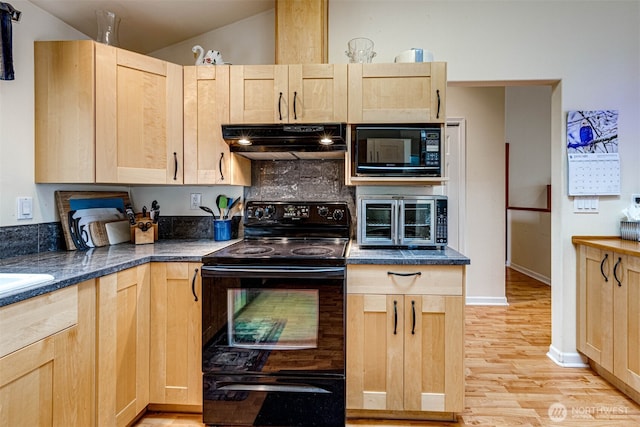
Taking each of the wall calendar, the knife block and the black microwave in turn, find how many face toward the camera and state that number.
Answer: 3

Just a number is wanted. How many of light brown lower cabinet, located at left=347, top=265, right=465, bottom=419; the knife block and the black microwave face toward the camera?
3

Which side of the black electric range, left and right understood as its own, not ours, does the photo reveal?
front

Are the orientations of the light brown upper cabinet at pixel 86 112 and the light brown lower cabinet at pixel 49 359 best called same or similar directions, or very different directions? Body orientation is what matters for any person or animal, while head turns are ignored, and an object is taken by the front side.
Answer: same or similar directions

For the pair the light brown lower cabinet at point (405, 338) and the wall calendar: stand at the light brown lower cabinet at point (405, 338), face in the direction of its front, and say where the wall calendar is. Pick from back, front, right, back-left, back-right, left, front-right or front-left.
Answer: back-left

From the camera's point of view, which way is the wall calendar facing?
toward the camera

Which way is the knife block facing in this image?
toward the camera

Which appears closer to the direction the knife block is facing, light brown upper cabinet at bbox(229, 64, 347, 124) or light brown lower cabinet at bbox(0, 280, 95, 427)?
the light brown lower cabinet

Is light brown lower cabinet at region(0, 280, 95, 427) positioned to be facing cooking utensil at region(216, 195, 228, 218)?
no

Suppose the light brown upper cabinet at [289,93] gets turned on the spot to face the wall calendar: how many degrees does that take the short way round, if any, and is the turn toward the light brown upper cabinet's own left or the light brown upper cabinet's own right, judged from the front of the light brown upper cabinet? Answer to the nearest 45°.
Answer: approximately 90° to the light brown upper cabinet's own left

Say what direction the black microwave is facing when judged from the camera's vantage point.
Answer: facing the viewer

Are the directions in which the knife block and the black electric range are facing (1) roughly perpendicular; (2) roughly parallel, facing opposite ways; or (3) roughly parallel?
roughly parallel

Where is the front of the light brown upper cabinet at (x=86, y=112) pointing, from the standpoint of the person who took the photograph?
facing the viewer and to the right of the viewer
